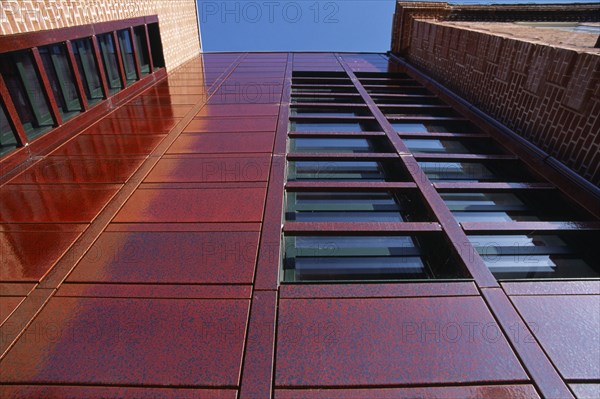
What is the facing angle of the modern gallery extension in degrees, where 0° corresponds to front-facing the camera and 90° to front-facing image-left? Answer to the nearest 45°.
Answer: approximately 0°

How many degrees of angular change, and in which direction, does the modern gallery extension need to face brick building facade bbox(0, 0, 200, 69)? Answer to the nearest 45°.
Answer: approximately 135° to its right

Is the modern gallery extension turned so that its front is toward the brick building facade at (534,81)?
no
